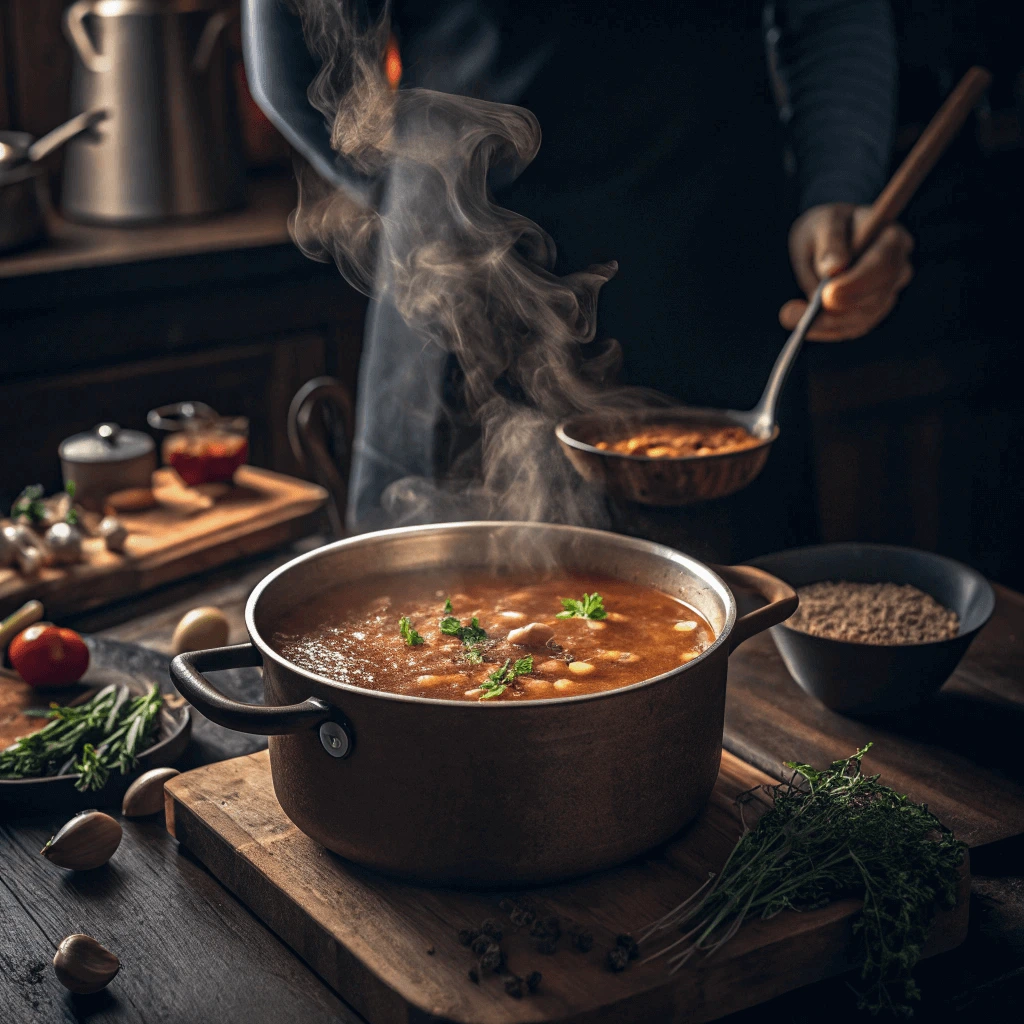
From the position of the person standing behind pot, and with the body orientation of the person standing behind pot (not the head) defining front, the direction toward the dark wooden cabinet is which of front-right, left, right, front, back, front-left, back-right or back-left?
back-right

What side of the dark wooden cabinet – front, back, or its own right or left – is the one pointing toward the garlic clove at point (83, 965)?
front

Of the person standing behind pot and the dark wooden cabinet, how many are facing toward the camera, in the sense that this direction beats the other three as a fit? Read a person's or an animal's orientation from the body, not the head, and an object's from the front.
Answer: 2

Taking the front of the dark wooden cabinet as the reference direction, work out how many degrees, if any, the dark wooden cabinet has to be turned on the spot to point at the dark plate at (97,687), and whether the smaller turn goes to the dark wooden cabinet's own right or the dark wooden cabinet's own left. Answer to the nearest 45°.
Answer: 0° — it already faces it

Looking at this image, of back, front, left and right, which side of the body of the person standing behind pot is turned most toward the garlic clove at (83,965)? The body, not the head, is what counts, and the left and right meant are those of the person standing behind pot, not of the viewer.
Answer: front

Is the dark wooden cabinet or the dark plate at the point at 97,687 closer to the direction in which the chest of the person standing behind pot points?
the dark plate

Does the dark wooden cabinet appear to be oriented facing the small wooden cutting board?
yes

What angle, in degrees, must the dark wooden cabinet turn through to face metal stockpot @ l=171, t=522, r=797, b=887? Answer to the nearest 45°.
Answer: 0° — it already faces it

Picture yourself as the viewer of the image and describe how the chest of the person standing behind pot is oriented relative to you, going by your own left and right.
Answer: facing the viewer

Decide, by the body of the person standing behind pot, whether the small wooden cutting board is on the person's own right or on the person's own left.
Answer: on the person's own right

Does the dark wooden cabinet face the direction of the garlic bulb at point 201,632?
yes
